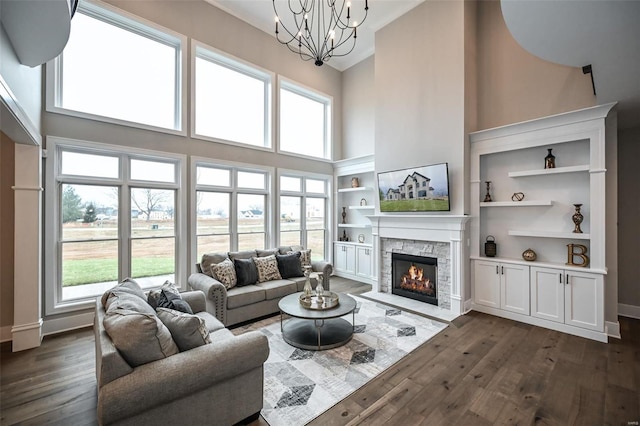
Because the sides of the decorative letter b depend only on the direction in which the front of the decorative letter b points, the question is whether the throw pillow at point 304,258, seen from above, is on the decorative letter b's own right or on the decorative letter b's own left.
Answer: on the decorative letter b's own right

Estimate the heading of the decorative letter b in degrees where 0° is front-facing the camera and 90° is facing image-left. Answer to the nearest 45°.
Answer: approximately 0°

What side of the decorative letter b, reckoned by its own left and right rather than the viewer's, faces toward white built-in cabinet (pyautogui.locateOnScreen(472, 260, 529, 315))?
right

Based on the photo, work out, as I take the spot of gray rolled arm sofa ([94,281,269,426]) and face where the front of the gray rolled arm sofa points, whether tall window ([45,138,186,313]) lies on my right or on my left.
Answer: on my left

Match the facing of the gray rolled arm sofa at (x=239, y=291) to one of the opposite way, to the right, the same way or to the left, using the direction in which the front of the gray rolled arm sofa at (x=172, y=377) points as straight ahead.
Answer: to the right

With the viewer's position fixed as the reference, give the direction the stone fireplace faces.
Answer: facing the viewer and to the left of the viewer

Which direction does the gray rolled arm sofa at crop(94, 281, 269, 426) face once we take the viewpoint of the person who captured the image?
facing away from the viewer and to the right of the viewer

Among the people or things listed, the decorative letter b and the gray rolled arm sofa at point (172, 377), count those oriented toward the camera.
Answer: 1

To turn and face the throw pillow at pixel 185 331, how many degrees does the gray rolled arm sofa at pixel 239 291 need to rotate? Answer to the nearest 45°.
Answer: approximately 45° to its right

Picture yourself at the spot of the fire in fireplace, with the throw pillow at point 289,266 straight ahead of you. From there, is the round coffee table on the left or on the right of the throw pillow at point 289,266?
left
